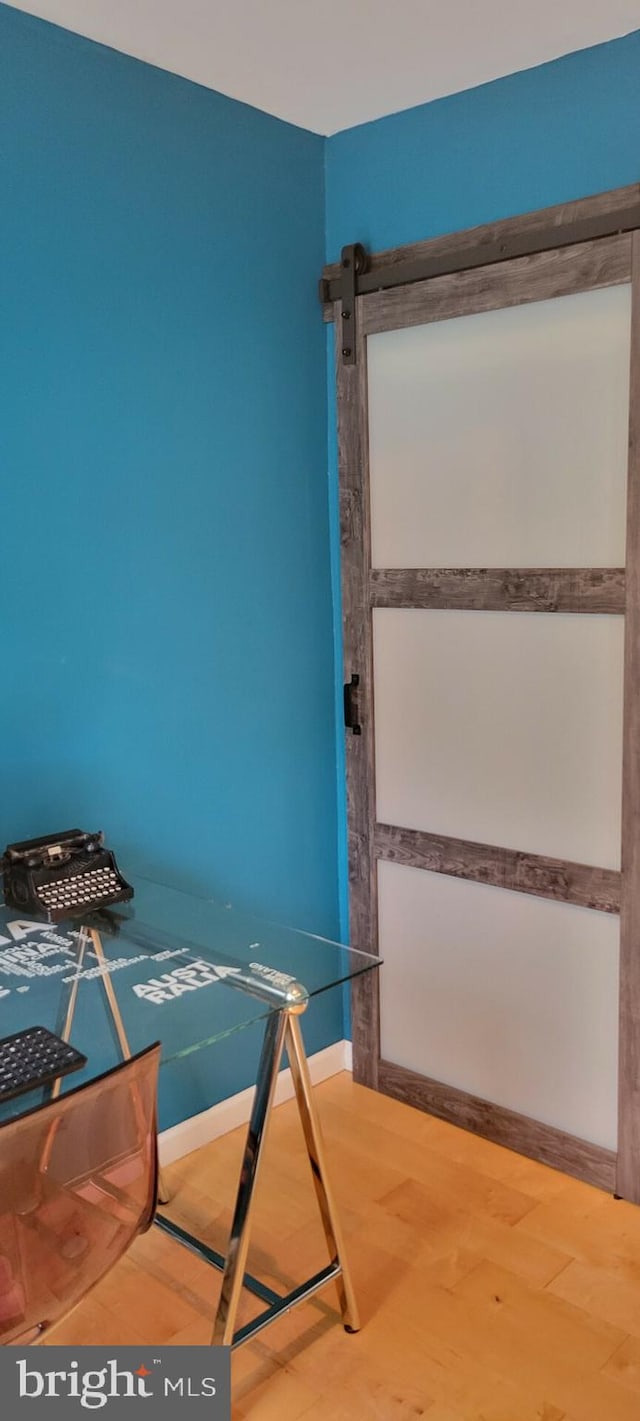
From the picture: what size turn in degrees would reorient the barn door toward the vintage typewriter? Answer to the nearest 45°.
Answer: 0° — it already faces it

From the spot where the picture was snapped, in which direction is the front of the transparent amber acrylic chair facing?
facing away from the viewer and to the left of the viewer

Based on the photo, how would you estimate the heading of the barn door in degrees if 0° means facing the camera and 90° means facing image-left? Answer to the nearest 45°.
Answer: approximately 45°

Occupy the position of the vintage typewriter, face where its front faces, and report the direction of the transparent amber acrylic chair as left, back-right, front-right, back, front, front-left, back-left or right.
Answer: front-right

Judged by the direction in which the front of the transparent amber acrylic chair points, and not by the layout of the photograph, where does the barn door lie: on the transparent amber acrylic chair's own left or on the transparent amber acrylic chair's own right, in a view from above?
on the transparent amber acrylic chair's own right

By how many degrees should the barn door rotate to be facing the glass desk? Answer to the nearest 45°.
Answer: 0° — it already faces it

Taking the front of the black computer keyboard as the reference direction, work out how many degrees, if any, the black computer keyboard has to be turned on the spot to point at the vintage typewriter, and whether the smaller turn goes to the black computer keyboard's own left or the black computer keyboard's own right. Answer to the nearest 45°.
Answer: approximately 135° to the black computer keyboard's own left

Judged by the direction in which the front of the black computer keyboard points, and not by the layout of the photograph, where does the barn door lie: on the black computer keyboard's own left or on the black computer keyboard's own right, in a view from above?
on the black computer keyboard's own left

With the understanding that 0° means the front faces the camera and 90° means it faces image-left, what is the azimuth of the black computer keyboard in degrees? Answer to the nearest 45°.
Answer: approximately 315°
